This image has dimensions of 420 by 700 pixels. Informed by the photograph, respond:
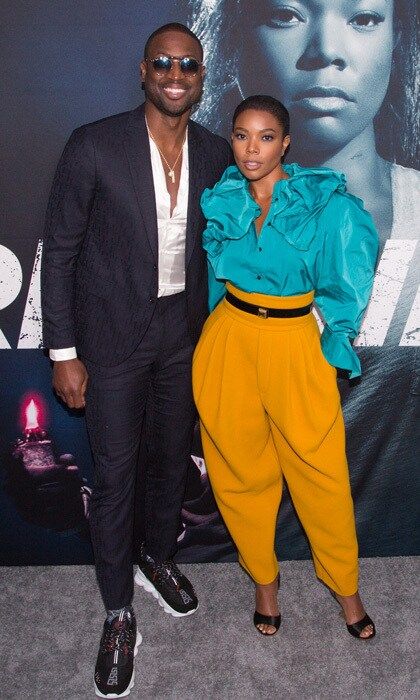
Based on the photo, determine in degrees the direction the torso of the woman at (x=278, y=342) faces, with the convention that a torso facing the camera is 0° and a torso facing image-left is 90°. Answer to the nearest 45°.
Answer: approximately 0°
